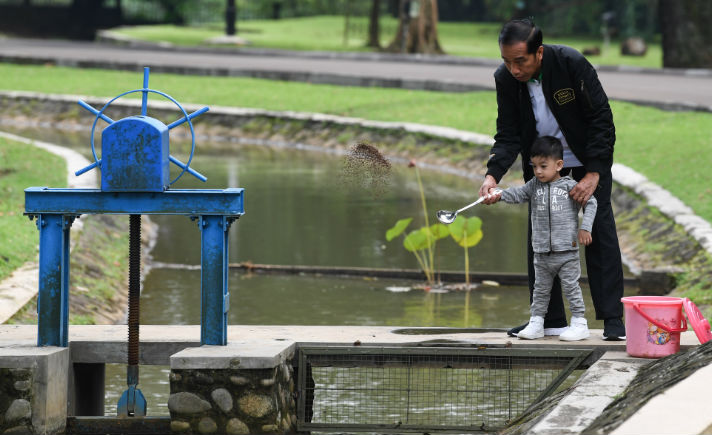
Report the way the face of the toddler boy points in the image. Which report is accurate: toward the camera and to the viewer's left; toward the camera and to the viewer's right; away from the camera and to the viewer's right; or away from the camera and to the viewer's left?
toward the camera and to the viewer's left

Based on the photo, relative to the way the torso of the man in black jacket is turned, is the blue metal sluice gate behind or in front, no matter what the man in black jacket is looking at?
in front

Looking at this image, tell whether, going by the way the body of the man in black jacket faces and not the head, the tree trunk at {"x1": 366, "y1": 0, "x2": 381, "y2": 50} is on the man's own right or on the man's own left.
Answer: on the man's own right

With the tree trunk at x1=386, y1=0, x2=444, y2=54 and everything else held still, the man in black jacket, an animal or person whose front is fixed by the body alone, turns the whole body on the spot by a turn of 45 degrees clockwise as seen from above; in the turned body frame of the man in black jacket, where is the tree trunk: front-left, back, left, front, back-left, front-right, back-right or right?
right

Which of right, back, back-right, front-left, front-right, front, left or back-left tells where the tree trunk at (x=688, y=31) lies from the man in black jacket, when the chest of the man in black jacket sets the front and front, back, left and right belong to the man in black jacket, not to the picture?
back-right

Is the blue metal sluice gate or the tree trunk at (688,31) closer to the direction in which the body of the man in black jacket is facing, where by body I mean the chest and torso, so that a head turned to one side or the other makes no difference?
the blue metal sluice gate

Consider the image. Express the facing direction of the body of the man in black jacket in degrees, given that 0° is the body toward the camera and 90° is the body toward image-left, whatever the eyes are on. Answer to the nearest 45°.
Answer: approximately 45°
